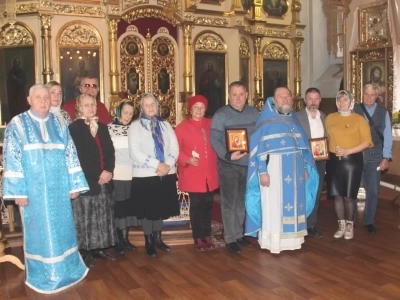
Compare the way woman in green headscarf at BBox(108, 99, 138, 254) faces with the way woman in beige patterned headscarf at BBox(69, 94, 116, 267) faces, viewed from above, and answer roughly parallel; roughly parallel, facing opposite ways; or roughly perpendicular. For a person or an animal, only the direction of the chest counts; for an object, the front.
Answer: roughly parallel

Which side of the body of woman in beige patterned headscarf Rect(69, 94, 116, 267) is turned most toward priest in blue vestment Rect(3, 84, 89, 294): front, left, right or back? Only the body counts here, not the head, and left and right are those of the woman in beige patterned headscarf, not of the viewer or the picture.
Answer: right

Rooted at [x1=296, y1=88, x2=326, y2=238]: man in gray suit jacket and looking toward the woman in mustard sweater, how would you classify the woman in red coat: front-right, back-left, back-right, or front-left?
back-right

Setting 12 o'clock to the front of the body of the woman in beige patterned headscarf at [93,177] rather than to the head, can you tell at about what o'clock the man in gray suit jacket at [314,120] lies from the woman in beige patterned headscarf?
The man in gray suit jacket is roughly at 10 o'clock from the woman in beige patterned headscarf.

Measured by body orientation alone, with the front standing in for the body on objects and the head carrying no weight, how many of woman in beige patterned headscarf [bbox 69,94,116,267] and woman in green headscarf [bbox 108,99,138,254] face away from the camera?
0

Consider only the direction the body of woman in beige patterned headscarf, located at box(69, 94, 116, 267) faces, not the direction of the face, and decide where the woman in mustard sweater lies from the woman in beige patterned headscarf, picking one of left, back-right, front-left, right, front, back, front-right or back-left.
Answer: front-left

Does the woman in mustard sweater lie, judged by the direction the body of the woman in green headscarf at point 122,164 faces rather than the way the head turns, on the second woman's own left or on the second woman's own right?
on the second woman's own left

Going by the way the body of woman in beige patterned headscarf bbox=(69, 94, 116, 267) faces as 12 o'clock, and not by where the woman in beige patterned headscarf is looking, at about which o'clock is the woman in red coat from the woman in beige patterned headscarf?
The woman in red coat is roughly at 10 o'clock from the woman in beige patterned headscarf.

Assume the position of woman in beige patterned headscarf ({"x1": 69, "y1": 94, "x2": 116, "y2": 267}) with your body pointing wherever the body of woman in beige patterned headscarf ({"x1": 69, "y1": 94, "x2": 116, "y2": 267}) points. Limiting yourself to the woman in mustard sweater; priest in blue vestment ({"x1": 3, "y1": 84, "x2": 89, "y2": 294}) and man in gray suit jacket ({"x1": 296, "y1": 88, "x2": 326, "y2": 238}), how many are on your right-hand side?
1

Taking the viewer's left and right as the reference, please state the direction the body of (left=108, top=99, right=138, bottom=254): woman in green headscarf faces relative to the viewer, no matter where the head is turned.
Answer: facing the viewer and to the right of the viewer

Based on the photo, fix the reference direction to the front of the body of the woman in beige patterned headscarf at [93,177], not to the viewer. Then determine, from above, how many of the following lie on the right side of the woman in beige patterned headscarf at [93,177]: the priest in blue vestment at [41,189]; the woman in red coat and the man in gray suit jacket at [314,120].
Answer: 1

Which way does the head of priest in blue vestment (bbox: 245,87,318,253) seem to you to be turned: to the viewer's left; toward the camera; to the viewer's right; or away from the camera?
toward the camera

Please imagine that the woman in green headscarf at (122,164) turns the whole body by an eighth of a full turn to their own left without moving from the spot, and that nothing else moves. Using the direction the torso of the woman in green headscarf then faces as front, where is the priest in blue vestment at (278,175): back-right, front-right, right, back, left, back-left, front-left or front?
front

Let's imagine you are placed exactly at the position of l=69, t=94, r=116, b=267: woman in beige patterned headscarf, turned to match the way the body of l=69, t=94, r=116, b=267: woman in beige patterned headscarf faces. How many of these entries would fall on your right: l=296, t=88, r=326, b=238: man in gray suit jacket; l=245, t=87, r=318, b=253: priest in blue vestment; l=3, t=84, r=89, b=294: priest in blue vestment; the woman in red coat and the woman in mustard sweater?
1

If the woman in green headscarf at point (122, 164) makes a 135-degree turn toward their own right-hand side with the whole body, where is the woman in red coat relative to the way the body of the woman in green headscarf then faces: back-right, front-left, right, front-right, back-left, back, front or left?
back
